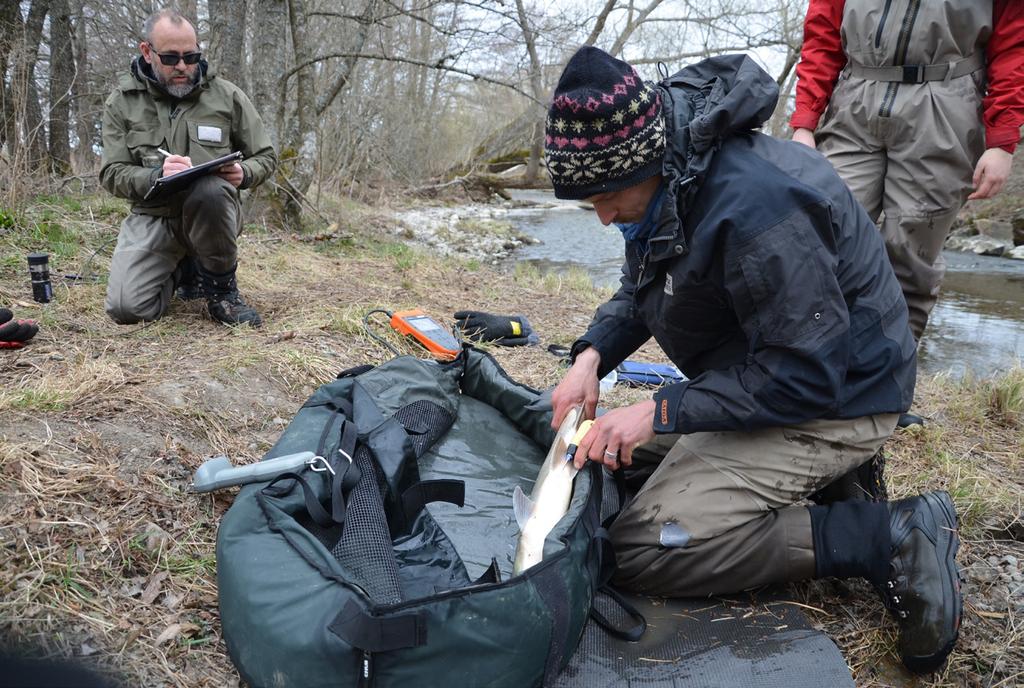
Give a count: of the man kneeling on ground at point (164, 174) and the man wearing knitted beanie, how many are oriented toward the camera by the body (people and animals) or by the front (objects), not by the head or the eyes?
1

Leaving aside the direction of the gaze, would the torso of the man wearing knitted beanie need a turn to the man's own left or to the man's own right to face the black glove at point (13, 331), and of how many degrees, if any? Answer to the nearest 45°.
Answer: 0° — they already face it

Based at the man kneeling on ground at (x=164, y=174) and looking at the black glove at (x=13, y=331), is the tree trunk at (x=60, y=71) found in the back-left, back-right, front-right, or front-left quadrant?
back-right

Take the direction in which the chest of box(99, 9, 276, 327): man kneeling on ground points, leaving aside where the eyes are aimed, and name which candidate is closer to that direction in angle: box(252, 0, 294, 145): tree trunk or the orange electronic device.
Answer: the orange electronic device

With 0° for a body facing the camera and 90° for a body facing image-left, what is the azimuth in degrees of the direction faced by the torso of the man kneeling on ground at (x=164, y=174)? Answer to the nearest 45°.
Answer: approximately 0°

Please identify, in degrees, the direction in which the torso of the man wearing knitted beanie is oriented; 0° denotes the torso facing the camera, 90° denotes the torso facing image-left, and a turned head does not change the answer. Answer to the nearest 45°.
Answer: approximately 90°

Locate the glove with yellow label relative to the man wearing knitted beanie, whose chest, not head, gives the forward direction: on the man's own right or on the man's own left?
on the man's own right

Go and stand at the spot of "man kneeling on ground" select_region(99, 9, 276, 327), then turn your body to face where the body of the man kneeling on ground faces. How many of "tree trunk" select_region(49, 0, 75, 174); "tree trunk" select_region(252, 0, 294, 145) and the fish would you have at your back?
2

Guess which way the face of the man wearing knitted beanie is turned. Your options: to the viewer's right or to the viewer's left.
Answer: to the viewer's left
